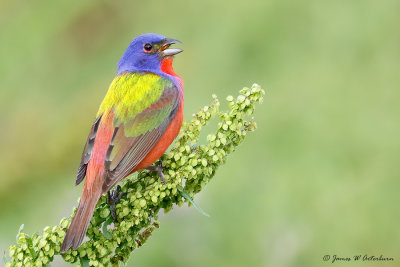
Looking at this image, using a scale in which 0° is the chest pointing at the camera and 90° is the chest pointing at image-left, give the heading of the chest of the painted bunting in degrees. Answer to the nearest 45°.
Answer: approximately 225°
